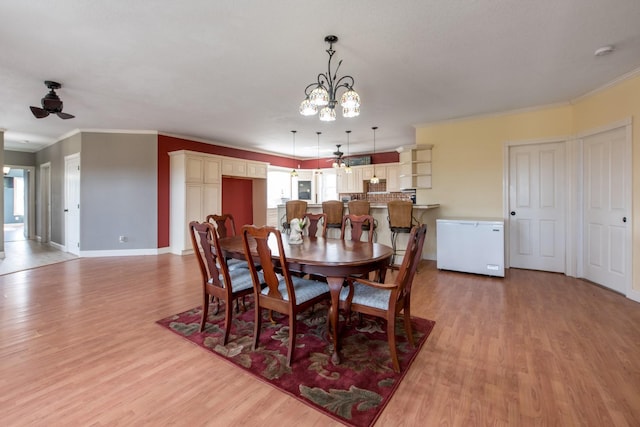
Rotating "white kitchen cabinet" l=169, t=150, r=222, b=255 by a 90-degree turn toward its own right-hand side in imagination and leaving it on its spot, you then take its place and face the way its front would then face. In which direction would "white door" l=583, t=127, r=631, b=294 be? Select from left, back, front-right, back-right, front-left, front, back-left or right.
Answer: left

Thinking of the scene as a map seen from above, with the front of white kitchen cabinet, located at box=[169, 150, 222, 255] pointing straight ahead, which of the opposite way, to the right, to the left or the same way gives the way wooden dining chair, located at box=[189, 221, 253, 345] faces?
to the left

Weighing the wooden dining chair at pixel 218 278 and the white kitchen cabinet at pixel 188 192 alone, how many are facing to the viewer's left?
0

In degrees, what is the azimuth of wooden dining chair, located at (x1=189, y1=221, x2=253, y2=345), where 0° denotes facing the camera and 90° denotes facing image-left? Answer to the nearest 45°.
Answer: approximately 225°

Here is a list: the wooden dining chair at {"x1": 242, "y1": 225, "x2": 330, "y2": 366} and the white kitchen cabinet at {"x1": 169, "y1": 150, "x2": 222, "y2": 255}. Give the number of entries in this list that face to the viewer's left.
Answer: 0

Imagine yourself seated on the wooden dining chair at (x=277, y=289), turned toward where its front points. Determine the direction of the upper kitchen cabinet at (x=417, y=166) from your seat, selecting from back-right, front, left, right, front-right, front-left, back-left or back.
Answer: front

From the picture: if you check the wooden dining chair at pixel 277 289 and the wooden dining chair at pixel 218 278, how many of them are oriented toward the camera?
0

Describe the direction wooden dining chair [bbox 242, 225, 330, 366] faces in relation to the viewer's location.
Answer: facing away from the viewer and to the right of the viewer

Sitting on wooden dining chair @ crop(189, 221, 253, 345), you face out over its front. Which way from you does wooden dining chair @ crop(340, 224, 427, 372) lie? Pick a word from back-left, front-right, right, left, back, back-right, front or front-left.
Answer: right

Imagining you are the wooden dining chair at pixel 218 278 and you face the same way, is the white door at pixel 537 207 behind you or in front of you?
in front

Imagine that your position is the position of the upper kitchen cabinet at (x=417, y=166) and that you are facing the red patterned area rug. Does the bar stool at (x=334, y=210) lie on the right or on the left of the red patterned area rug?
right

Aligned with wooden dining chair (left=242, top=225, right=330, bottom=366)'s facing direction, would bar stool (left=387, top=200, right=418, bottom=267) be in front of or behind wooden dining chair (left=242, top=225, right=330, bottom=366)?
in front

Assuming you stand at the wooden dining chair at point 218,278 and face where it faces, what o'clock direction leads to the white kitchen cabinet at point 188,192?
The white kitchen cabinet is roughly at 10 o'clock from the wooden dining chair.

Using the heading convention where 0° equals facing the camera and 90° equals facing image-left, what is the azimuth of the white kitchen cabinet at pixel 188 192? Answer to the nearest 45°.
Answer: approximately 315°

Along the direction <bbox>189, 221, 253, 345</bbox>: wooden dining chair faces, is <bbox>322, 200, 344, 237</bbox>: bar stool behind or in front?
in front

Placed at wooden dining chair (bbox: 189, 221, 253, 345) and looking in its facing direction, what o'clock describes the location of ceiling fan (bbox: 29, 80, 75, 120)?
The ceiling fan is roughly at 9 o'clock from the wooden dining chair.
